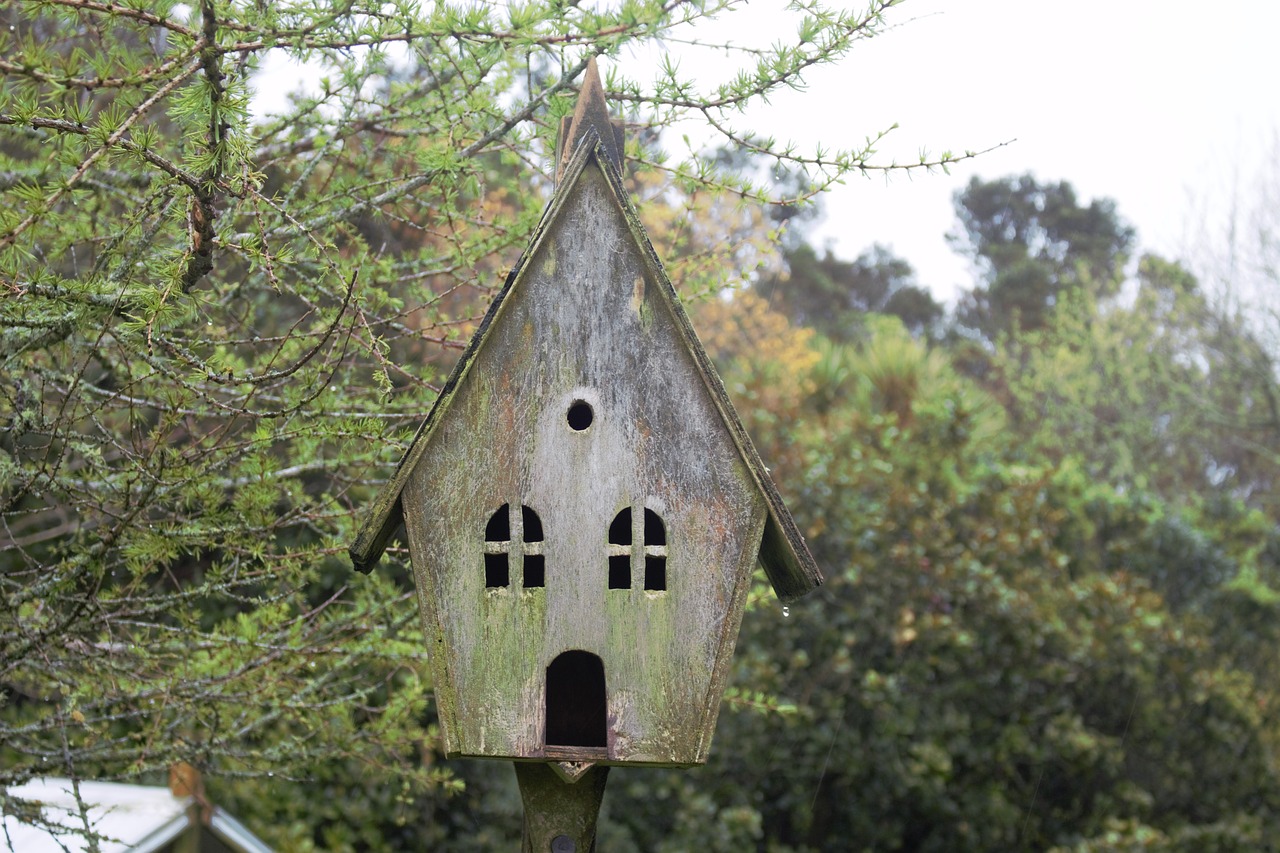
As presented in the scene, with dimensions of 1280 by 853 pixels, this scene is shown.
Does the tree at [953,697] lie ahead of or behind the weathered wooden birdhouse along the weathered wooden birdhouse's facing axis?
behind

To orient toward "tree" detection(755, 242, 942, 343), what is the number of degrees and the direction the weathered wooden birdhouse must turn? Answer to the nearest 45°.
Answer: approximately 180°

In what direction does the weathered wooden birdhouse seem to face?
toward the camera

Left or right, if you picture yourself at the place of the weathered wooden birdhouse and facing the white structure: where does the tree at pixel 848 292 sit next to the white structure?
right

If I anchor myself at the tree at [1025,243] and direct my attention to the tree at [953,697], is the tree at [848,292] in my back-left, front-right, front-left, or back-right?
front-right

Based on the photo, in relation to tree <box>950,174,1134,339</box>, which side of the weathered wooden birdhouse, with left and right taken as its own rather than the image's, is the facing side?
back

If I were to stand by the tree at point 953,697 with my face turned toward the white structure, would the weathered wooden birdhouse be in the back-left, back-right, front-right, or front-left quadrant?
front-left

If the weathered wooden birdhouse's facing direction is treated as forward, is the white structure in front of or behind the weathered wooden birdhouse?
behind
